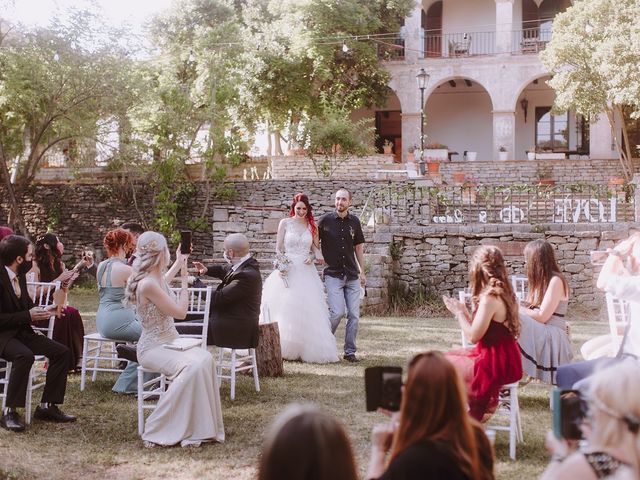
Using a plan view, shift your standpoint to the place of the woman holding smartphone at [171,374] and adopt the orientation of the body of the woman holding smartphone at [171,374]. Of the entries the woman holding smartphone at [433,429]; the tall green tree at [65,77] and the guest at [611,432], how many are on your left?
1

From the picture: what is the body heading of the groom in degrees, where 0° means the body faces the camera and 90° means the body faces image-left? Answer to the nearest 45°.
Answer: approximately 0°

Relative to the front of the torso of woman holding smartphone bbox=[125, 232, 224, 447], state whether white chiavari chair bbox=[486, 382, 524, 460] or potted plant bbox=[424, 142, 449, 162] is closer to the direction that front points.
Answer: the white chiavari chair

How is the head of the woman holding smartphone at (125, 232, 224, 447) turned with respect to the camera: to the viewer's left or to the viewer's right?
to the viewer's right

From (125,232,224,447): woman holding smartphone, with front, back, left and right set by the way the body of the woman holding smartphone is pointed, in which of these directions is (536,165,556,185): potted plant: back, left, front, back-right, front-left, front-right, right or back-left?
front-left

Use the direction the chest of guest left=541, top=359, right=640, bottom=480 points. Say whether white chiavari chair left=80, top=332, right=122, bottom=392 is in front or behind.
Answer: in front

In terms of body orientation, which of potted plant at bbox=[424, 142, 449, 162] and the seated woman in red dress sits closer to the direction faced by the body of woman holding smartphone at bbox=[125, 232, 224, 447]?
the seated woman in red dress

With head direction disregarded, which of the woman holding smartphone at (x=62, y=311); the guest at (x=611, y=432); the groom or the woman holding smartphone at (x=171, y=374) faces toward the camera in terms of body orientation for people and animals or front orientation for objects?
the groom

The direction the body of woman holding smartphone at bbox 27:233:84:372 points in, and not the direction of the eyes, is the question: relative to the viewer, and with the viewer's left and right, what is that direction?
facing away from the viewer and to the right of the viewer

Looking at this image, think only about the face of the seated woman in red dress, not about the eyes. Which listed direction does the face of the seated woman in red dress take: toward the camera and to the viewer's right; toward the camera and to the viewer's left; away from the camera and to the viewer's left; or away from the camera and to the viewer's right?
away from the camera and to the viewer's left

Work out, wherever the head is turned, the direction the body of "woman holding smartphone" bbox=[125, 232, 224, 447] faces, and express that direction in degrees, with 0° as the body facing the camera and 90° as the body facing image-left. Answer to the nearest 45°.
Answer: approximately 270°
